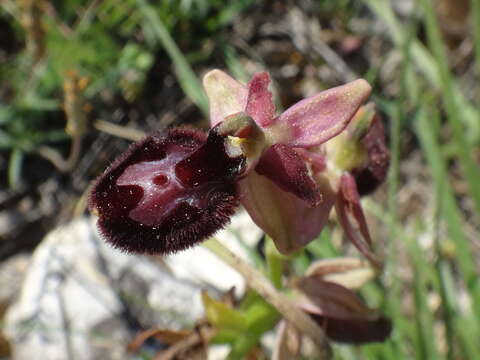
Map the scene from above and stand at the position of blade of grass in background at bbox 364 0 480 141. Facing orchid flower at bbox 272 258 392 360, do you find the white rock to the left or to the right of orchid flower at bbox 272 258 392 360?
right

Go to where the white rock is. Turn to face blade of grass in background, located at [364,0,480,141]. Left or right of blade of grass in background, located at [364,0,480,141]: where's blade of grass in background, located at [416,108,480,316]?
right

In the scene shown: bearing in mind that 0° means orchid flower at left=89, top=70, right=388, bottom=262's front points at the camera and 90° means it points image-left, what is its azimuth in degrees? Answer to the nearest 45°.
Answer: approximately 45°

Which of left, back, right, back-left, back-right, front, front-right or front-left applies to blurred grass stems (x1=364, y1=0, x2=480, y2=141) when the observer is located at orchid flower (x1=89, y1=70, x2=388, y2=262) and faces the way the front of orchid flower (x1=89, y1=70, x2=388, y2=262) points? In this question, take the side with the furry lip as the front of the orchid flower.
back
